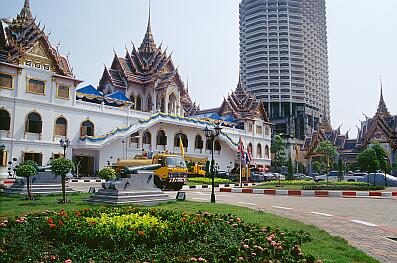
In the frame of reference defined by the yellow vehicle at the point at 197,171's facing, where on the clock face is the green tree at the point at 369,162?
The green tree is roughly at 11 o'clock from the yellow vehicle.

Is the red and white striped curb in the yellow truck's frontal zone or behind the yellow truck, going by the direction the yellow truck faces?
frontal zone

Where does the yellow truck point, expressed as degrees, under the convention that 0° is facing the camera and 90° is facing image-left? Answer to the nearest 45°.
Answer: approximately 315°

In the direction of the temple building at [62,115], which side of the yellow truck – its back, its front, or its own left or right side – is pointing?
back

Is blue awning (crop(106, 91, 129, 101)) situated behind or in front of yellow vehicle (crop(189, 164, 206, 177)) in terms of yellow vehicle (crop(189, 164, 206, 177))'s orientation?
behind

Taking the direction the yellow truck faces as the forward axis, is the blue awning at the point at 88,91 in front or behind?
behind

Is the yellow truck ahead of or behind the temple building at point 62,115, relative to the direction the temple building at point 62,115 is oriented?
ahead

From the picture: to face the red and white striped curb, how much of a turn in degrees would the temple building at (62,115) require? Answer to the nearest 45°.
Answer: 0° — it already faces it

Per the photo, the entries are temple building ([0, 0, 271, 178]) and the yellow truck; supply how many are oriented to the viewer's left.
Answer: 0

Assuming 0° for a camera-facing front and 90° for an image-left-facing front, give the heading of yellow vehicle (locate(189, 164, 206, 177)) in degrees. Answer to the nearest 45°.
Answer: approximately 315°
